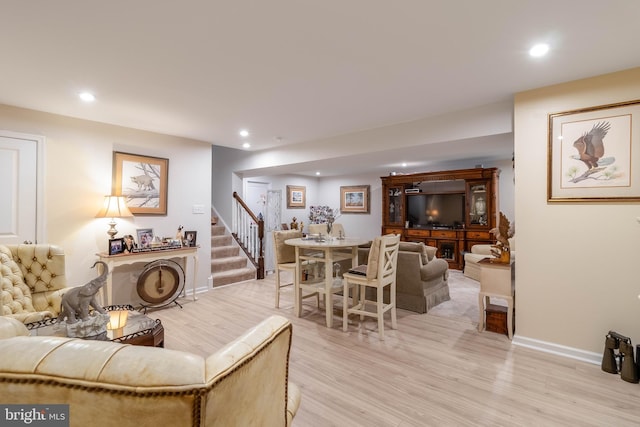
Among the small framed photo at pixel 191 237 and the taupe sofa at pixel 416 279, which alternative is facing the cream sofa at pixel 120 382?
the small framed photo

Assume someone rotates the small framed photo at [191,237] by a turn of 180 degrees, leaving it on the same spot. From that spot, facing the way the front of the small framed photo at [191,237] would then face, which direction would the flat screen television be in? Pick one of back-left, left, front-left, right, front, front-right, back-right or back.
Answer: right

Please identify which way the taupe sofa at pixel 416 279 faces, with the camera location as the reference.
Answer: facing away from the viewer and to the right of the viewer

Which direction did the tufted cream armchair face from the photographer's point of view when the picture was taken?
facing the viewer and to the right of the viewer

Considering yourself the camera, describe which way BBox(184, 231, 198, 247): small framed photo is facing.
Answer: facing the viewer

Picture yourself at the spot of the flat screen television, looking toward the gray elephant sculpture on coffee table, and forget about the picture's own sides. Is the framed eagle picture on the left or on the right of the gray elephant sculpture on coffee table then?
left

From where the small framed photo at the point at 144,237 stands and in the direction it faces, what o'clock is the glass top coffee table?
The glass top coffee table is roughly at 12 o'clock from the small framed photo.

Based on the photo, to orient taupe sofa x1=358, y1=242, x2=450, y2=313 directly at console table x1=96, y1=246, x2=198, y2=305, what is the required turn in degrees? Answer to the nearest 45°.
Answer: approximately 135° to its left

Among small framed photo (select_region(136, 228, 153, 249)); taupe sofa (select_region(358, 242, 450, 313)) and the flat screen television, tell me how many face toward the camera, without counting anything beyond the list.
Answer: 2

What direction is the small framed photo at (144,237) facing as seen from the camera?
toward the camera

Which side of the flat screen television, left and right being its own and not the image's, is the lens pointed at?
front

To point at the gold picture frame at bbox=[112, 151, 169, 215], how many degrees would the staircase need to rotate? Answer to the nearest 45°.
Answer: approximately 90° to its right

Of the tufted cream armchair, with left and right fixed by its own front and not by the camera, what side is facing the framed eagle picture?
front
